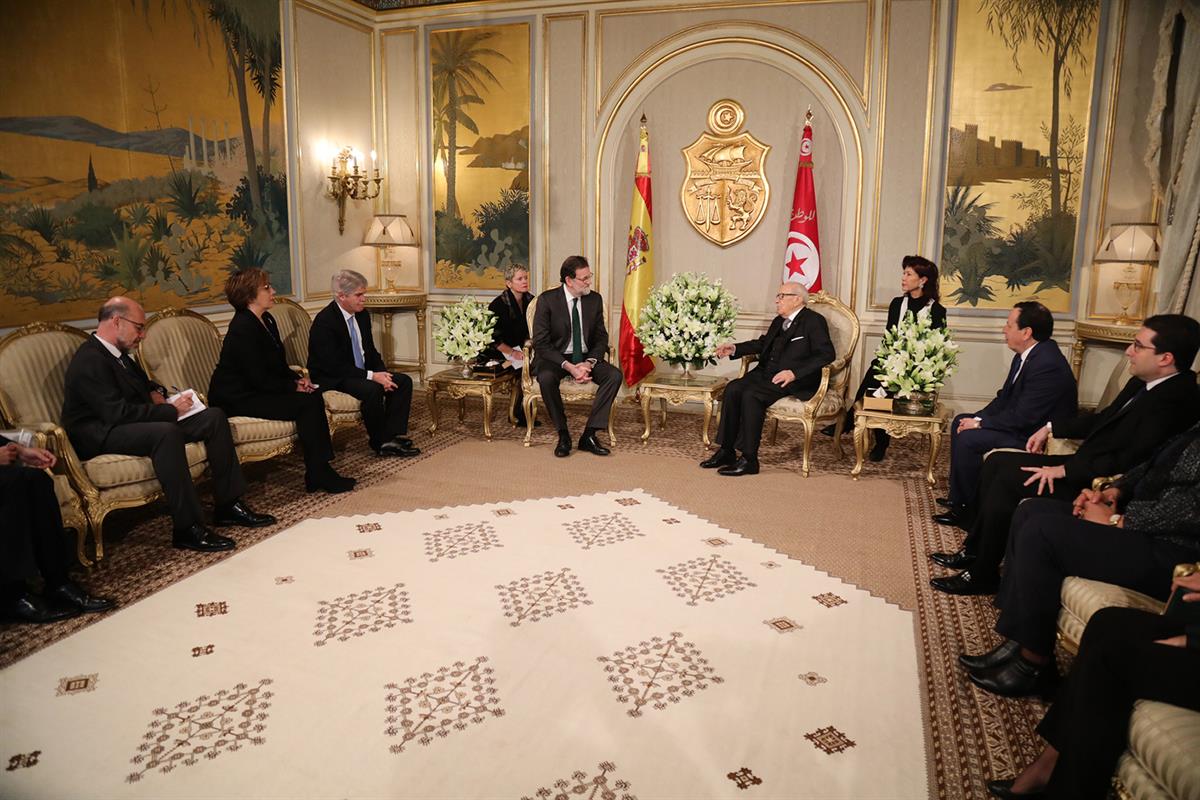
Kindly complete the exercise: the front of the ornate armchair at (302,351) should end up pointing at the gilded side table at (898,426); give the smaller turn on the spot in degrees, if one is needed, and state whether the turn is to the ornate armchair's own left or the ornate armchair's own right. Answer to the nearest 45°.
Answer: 0° — it already faces it

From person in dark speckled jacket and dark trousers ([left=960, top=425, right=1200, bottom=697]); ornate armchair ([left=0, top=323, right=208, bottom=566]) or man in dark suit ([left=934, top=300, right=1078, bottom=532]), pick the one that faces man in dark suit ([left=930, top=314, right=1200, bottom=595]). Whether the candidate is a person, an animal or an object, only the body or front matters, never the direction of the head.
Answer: the ornate armchair

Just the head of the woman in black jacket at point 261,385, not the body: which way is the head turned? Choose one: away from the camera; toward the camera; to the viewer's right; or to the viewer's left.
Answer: to the viewer's right

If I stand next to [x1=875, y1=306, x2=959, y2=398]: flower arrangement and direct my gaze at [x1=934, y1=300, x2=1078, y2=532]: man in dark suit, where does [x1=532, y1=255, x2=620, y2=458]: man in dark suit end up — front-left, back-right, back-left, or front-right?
back-right

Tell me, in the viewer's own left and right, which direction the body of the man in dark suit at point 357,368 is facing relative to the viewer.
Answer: facing the viewer and to the right of the viewer

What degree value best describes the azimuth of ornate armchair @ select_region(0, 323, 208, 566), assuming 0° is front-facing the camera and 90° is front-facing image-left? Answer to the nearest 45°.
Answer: approximately 315°

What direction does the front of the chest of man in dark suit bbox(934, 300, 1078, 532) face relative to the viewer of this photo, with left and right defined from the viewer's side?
facing to the left of the viewer

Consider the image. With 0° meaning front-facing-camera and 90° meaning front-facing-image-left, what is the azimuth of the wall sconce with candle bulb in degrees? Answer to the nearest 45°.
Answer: approximately 315°

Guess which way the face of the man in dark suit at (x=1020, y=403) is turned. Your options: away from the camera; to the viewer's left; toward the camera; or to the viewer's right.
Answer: to the viewer's left

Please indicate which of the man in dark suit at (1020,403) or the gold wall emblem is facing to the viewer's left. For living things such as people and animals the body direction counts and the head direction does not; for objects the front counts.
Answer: the man in dark suit

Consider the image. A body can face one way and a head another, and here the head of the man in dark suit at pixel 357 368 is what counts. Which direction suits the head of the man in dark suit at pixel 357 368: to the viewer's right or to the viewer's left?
to the viewer's right

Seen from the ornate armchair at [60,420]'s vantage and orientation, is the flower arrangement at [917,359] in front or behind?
in front

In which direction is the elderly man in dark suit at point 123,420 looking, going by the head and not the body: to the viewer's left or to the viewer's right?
to the viewer's right

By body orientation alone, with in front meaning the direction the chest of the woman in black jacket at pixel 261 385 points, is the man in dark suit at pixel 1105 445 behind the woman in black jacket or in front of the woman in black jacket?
in front

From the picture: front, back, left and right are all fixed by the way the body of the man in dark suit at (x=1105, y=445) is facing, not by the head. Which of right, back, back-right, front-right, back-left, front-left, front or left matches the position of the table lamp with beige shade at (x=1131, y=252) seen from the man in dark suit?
right

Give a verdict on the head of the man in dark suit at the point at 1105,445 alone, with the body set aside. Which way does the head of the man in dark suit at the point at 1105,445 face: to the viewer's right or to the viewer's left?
to the viewer's left
